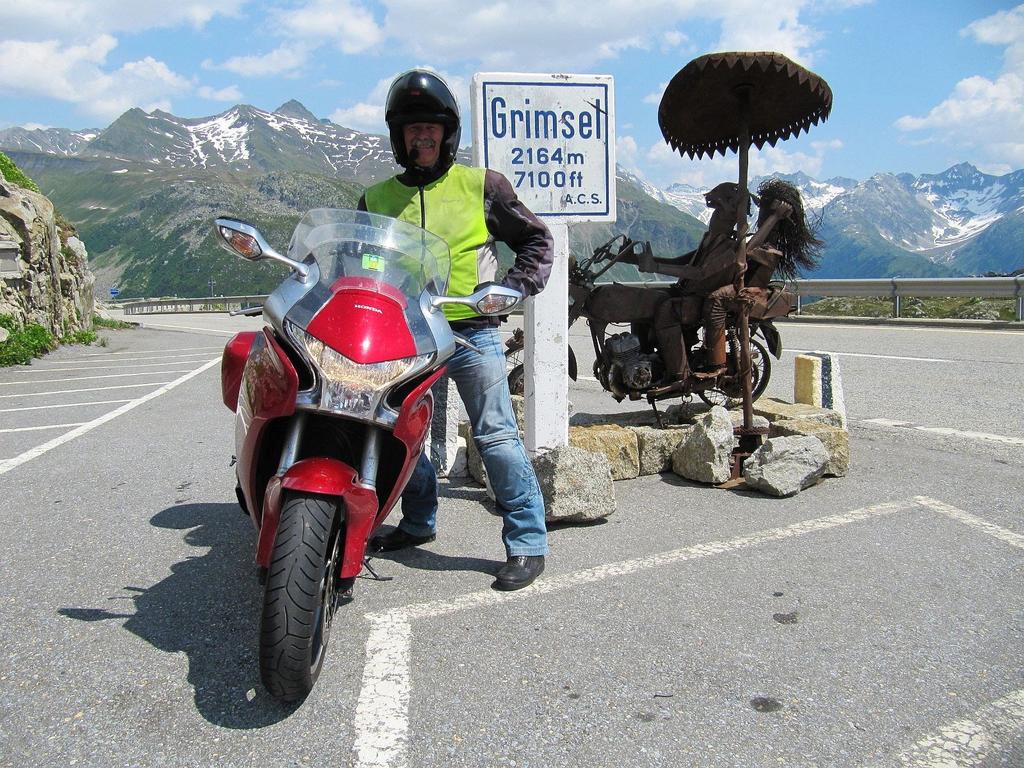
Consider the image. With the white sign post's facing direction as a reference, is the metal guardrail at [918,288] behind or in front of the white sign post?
behind

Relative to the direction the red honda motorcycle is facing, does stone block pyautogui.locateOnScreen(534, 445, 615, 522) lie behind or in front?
behind

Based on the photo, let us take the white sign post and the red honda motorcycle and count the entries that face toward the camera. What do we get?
2

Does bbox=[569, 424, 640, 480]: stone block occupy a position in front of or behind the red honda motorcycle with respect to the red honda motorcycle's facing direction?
behind

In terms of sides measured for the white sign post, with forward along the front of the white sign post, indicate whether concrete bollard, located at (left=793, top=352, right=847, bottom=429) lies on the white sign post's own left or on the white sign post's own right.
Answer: on the white sign post's own left

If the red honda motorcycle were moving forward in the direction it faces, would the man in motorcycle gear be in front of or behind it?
behind

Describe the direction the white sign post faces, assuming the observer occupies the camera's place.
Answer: facing the viewer

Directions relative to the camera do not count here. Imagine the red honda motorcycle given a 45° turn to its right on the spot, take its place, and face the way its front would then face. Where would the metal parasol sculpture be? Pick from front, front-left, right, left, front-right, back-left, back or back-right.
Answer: back

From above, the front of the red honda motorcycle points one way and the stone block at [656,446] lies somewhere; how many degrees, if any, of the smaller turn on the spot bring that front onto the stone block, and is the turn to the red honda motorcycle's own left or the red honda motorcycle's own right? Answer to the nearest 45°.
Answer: approximately 135° to the red honda motorcycle's own left
